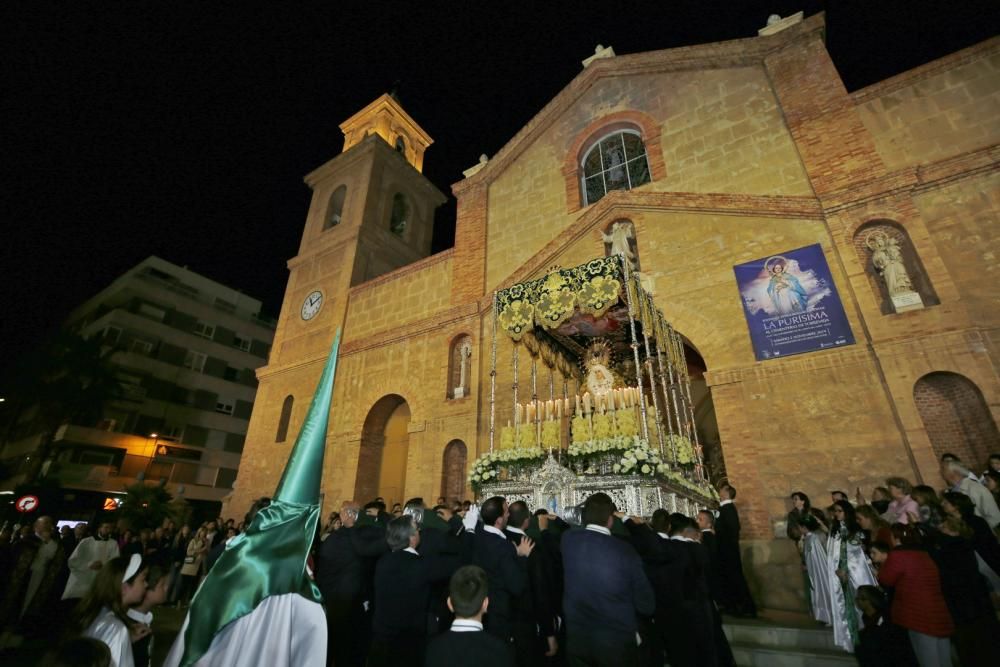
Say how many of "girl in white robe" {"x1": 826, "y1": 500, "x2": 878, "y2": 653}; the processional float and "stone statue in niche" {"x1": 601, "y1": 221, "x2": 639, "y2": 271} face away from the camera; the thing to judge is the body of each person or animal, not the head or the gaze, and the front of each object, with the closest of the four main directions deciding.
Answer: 0

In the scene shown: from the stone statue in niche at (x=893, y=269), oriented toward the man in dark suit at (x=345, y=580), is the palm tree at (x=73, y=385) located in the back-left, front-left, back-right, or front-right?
front-right

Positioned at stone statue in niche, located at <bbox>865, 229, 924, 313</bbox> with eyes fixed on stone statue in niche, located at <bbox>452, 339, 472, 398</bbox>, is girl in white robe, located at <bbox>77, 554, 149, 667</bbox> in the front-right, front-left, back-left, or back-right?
front-left

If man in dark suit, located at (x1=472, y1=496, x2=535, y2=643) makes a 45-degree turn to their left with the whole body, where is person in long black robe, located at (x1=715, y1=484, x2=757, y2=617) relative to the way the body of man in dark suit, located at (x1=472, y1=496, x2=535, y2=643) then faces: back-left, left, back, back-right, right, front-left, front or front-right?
front-right

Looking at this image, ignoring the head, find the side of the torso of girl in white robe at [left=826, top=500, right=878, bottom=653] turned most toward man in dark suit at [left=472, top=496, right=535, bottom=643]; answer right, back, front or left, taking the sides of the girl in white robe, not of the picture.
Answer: front

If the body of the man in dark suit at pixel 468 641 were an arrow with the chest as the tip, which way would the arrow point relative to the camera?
away from the camera

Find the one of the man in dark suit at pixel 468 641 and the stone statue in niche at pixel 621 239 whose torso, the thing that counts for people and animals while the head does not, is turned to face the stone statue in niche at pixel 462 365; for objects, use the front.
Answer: the man in dark suit

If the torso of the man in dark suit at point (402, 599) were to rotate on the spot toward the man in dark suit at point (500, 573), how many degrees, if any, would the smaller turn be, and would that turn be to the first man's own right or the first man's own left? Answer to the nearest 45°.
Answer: approximately 45° to the first man's own right

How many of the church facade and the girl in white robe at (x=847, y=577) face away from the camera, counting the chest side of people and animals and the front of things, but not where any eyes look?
0

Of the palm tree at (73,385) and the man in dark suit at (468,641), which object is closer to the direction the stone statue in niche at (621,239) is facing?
the man in dark suit

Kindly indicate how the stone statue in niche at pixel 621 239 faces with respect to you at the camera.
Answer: facing the viewer

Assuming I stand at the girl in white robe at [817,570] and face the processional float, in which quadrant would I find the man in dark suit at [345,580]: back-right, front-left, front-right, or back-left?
front-left

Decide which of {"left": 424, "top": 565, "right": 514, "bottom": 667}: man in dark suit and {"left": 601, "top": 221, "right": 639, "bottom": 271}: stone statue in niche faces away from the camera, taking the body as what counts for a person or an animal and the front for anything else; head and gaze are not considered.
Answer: the man in dark suit

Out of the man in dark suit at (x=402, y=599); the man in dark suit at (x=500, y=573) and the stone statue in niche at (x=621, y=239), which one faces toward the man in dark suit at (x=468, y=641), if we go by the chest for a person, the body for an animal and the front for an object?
the stone statue in niche

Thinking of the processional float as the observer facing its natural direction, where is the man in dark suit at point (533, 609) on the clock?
The man in dark suit is roughly at 11 o'clock from the processional float.

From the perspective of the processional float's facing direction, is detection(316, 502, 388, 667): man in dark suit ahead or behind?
ahead

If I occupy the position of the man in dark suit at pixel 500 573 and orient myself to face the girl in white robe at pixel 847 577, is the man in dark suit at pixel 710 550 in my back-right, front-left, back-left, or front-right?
front-left

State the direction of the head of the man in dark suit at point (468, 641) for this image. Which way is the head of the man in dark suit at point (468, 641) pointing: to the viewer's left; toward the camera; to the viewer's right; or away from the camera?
away from the camera
